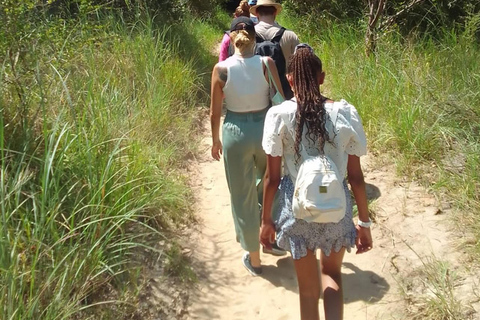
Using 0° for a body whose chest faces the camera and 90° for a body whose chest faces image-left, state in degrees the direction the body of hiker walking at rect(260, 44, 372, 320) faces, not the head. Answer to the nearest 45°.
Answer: approximately 180°

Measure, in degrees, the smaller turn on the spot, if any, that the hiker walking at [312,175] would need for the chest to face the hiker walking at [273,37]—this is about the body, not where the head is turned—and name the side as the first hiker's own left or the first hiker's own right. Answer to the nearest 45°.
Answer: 0° — they already face them

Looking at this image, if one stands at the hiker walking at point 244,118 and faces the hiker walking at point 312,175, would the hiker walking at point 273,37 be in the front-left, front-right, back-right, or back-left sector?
back-left

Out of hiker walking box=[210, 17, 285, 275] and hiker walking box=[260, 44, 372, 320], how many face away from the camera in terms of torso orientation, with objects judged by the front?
2

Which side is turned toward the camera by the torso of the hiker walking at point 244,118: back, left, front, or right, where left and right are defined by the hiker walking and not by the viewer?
back

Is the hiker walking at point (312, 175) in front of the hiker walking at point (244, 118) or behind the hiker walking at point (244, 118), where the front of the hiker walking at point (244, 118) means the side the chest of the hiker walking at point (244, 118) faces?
behind

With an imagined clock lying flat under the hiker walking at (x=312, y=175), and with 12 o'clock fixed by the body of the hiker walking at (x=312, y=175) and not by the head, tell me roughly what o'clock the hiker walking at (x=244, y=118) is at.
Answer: the hiker walking at (x=244, y=118) is roughly at 11 o'clock from the hiker walking at (x=312, y=175).

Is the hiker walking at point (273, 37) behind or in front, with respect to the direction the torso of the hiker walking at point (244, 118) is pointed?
in front
